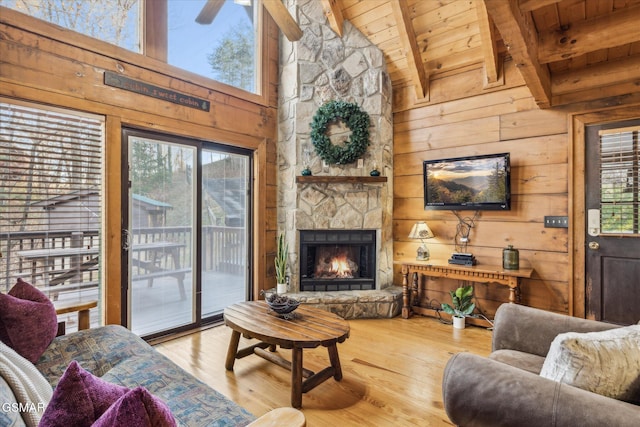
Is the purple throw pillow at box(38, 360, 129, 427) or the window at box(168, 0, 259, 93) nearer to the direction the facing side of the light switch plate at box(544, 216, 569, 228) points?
the purple throw pillow

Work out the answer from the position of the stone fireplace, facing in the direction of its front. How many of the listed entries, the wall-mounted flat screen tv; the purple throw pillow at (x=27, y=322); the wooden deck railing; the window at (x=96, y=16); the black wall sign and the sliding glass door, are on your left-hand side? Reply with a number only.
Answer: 1

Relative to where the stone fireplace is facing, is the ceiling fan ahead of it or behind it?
ahead

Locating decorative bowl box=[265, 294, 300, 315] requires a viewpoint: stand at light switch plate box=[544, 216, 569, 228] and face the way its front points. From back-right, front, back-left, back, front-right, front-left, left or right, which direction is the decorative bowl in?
front-right

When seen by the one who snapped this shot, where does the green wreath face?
facing the viewer

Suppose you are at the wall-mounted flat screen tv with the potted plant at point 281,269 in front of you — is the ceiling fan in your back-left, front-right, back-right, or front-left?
front-left

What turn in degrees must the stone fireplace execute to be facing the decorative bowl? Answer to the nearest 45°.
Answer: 0° — it already faces it

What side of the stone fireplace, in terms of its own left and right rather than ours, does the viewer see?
front

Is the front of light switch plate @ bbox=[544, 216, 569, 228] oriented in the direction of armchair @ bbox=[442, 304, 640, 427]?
yes

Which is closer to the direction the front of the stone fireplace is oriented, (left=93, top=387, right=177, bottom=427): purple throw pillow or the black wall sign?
the purple throw pillow

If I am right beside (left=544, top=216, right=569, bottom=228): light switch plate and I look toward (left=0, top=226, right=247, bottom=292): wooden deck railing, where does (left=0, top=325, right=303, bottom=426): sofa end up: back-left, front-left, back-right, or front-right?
front-left

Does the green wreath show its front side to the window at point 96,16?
no

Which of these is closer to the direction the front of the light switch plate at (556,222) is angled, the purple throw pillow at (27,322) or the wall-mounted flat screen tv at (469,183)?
the purple throw pillow
